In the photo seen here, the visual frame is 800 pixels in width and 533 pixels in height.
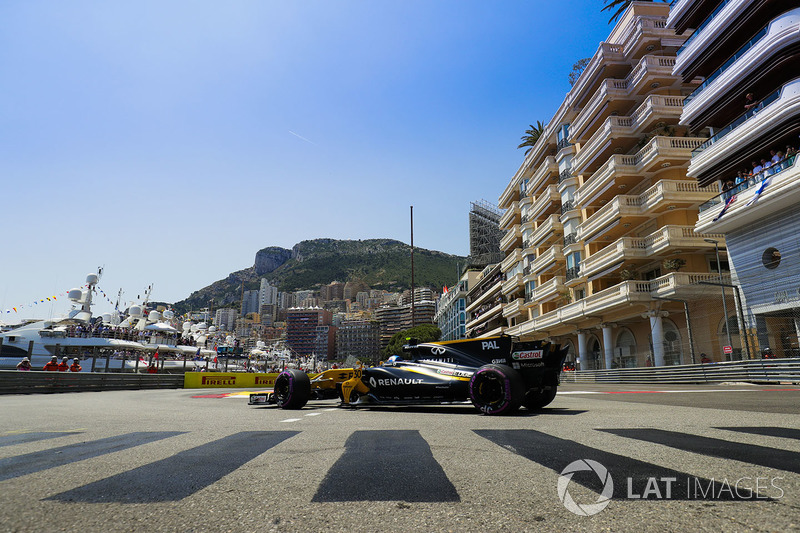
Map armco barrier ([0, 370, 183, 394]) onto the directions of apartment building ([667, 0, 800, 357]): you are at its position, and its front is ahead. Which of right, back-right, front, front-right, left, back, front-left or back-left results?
front

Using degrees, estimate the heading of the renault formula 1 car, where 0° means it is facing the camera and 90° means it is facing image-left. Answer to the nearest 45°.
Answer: approximately 135°

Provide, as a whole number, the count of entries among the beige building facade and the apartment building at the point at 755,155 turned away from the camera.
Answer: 0

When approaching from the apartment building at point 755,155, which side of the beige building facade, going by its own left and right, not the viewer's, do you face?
left

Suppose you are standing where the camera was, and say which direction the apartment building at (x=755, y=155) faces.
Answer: facing the viewer and to the left of the viewer

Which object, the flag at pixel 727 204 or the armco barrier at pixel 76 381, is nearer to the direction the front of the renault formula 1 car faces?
the armco barrier

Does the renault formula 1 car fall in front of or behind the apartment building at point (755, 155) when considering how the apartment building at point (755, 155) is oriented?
in front

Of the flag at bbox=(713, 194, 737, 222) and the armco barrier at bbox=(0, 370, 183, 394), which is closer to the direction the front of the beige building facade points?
the armco barrier

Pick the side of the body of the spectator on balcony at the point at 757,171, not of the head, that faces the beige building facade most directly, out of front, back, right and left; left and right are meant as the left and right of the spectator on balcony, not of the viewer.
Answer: right

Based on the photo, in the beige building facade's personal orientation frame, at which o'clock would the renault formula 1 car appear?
The renault formula 1 car is roughly at 11 o'clock from the beige building facade.

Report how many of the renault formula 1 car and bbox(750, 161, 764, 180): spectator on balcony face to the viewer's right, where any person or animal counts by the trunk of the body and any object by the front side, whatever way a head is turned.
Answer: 0

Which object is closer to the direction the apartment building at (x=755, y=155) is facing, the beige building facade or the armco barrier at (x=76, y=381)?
the armco barrier

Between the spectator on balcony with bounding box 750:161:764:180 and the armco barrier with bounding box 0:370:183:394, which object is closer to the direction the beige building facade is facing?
the armco barrier
